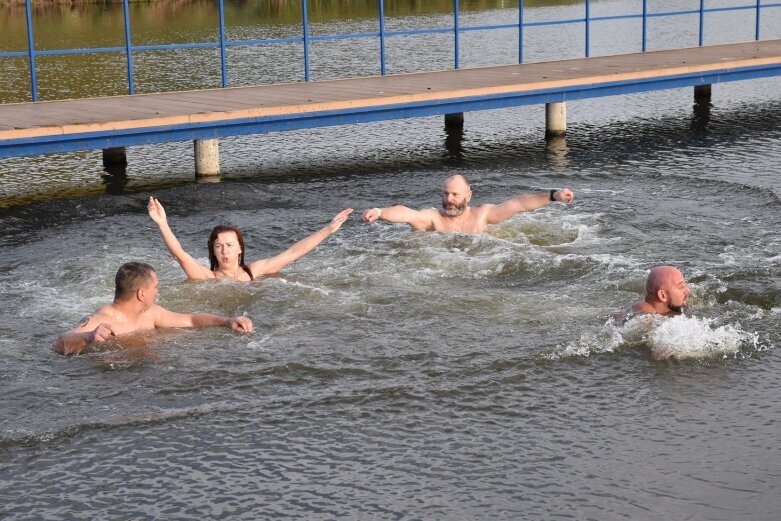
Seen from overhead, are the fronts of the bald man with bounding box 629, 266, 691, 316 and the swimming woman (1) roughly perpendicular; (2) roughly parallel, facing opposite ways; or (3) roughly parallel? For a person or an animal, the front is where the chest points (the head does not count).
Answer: roughly perpendicular

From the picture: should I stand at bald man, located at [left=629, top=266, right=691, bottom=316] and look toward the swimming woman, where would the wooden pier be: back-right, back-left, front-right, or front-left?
front-right

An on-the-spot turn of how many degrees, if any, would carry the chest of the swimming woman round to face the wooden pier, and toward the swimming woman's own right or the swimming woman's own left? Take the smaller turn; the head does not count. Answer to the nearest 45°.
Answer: approximately 180°

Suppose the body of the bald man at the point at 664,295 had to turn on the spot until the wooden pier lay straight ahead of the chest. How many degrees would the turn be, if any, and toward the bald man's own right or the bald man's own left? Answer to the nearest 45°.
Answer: approximately 135° to the bald man's own left

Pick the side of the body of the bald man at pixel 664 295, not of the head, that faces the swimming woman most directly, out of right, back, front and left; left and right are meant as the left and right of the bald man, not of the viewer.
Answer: back

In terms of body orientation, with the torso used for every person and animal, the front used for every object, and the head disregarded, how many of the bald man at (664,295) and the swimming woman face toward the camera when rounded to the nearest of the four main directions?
1

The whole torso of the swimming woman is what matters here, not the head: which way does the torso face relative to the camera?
toward the camera

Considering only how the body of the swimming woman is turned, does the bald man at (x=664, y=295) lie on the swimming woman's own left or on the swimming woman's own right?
on the swimming woman's own left

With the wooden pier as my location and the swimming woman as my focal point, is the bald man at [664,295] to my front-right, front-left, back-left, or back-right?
front-left

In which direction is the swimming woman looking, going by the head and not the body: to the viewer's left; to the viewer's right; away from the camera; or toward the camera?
toward the camera

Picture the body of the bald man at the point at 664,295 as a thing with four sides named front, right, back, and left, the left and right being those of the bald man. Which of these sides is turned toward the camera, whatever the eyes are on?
right

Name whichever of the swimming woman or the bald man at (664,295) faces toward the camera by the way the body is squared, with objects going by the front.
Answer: the swimming woman
